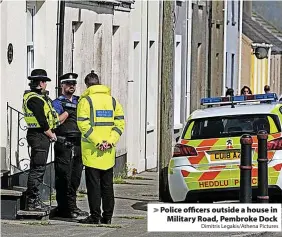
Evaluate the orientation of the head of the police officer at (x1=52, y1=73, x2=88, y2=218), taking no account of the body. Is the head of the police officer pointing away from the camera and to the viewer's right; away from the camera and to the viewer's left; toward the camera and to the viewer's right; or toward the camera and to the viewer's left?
toward the camera and to the viewer's right

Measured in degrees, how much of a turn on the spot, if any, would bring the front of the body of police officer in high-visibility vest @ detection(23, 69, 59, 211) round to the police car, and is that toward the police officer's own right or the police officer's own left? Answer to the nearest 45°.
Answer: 0° — they already face it

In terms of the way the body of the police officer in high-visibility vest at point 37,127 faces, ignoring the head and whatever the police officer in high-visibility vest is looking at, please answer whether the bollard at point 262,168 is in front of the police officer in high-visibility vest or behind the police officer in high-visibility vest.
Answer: in front

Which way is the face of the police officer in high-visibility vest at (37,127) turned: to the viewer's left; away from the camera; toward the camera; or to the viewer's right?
to the viewer's right

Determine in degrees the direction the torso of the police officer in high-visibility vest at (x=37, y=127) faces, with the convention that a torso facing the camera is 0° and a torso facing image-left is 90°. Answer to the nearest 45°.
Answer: approximately 270°

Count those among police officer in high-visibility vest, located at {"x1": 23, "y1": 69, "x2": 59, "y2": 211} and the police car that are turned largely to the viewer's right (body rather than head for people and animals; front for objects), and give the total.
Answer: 1
